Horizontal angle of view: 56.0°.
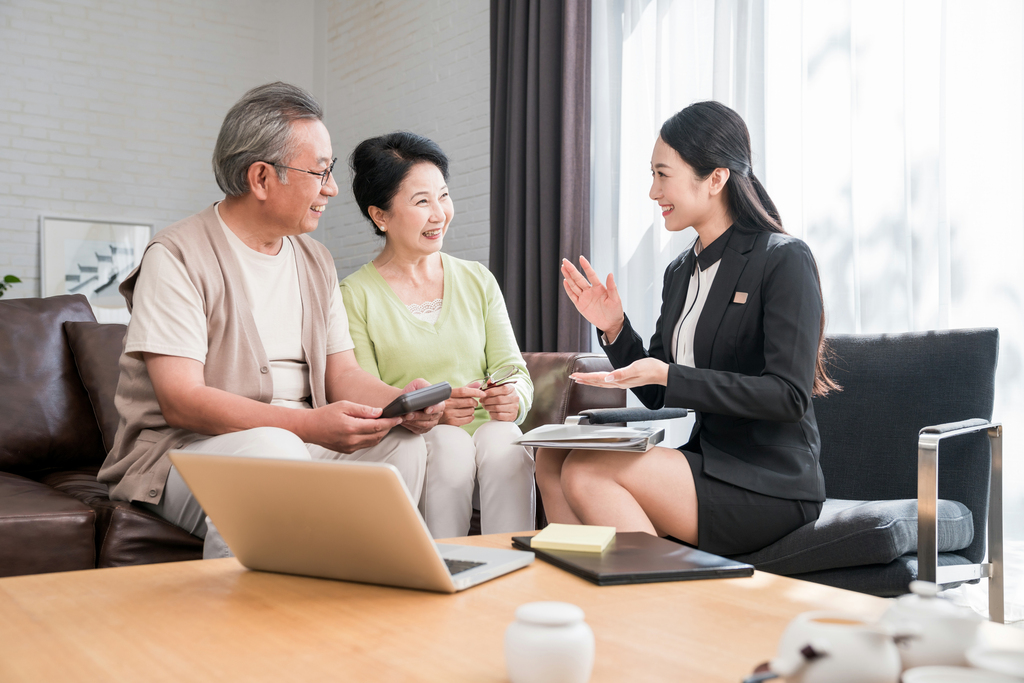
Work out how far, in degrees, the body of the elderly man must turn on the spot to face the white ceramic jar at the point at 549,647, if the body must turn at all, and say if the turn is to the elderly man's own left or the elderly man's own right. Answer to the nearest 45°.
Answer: approximately 45° to the elderly man's own right

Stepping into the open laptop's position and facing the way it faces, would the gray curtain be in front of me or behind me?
in front

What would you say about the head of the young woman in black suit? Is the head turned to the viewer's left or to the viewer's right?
to the viewer's left

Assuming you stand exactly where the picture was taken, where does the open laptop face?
facing away from the viewer and to the right of the viewer

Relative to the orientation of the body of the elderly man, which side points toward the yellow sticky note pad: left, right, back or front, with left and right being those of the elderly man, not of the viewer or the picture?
front

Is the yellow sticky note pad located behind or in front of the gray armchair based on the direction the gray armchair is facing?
in front

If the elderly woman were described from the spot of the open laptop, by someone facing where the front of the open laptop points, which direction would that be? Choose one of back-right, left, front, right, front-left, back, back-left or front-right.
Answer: front-left

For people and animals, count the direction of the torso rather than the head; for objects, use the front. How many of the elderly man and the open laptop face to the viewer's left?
0

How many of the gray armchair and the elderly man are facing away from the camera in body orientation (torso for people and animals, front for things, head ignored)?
0

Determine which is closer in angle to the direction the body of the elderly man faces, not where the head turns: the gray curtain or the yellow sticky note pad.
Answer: the yellow sticky note pad

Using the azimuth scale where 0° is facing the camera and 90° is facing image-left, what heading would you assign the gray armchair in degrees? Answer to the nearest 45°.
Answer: approximately 45°

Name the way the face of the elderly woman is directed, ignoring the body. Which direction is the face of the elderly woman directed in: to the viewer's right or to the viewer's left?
to the viewer's right
